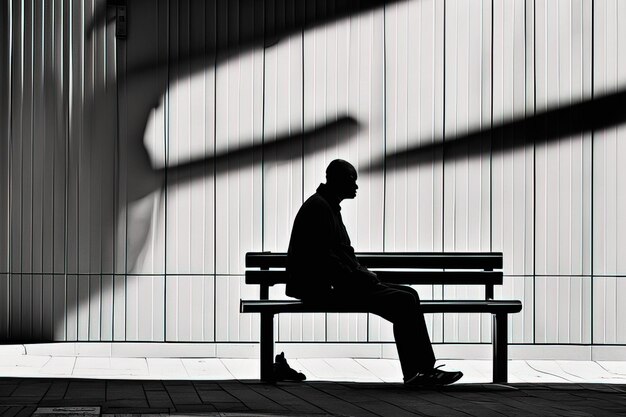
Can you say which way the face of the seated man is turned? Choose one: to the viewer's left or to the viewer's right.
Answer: to the viewer's right

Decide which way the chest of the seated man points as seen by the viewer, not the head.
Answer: to the viewer's right

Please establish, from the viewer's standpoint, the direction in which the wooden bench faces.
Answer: facing the viewer
